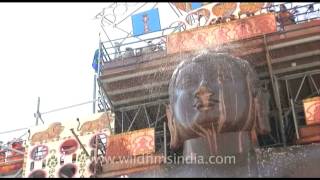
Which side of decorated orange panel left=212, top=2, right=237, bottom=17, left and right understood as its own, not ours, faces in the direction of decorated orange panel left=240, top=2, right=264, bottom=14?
left

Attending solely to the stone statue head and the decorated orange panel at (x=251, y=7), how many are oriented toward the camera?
2

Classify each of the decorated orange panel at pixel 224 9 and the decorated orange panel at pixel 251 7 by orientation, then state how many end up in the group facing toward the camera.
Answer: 2

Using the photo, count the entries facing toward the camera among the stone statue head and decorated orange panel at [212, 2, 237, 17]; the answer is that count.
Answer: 2

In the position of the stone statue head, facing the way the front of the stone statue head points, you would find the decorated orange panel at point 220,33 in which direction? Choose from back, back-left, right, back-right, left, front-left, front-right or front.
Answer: back

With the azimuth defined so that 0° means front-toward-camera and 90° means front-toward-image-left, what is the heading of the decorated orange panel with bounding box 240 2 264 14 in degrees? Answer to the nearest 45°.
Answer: approximately 0°

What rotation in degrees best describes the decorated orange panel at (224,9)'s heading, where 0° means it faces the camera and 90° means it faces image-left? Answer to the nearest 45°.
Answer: approximately 0°
